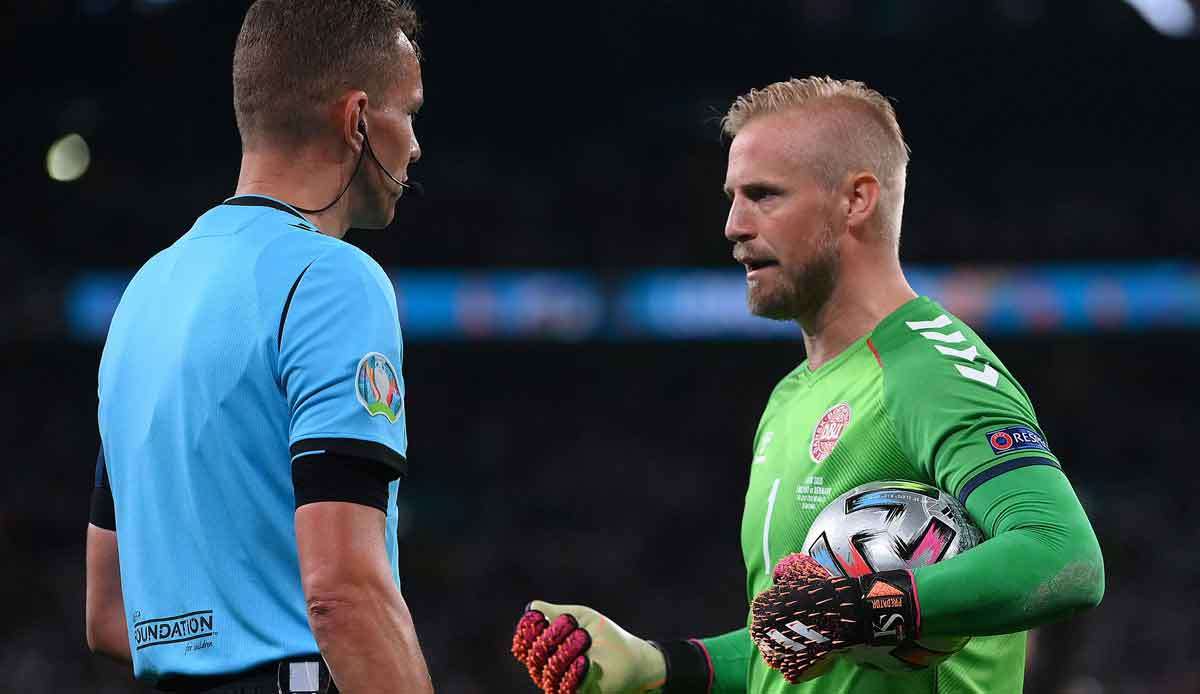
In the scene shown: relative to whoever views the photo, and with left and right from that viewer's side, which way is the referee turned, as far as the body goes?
facing away from the viewer and to the right of the viewer

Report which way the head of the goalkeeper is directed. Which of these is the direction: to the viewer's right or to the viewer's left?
to the viewer's left

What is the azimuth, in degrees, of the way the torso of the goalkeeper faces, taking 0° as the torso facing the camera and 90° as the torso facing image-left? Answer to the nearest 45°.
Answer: approximately 45°
